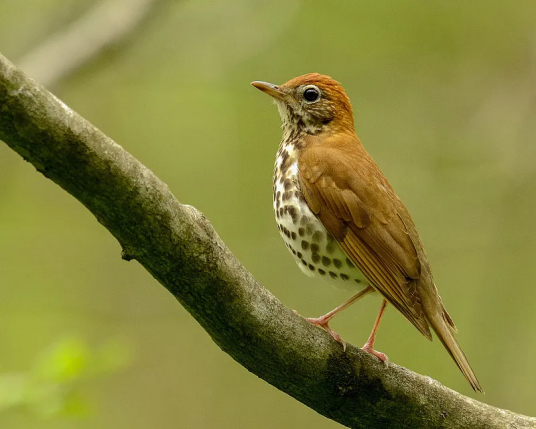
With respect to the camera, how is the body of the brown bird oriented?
to the viewer's left
